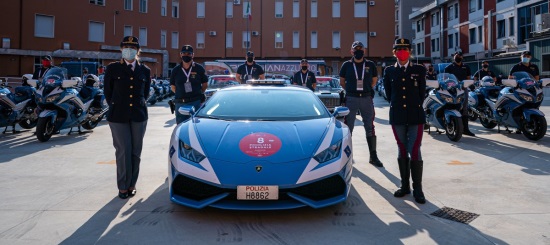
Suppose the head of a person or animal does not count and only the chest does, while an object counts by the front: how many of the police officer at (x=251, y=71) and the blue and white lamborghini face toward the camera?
2

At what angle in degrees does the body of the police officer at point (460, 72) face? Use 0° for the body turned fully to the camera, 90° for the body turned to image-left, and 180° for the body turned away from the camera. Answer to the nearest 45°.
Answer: approximately 0°
